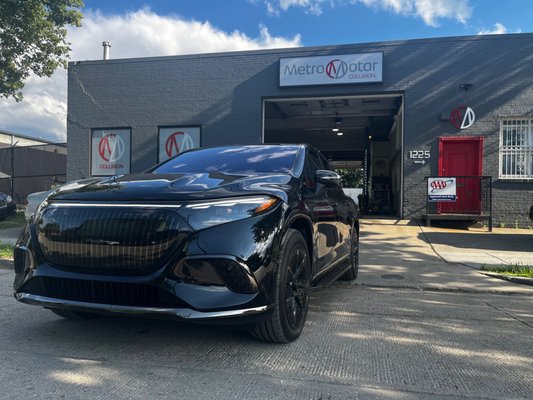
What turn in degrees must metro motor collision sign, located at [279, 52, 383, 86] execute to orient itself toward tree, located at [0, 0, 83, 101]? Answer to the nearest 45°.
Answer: approximately 90° to its right

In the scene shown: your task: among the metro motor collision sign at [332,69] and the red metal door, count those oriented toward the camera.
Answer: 2

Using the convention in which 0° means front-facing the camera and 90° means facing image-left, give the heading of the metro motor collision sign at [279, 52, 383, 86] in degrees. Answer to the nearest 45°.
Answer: approximately 0°

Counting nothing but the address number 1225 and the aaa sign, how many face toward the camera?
2

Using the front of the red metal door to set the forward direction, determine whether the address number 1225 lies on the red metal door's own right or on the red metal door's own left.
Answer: on the red metal door's own right

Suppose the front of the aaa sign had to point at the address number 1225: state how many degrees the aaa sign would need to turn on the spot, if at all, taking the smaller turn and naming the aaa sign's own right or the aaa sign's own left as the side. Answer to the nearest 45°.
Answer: approximately 135° to the aaa sign's own right

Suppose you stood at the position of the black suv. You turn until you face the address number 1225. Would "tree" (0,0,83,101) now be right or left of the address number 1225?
left

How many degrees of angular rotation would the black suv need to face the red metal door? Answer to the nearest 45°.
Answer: approximately 180°
